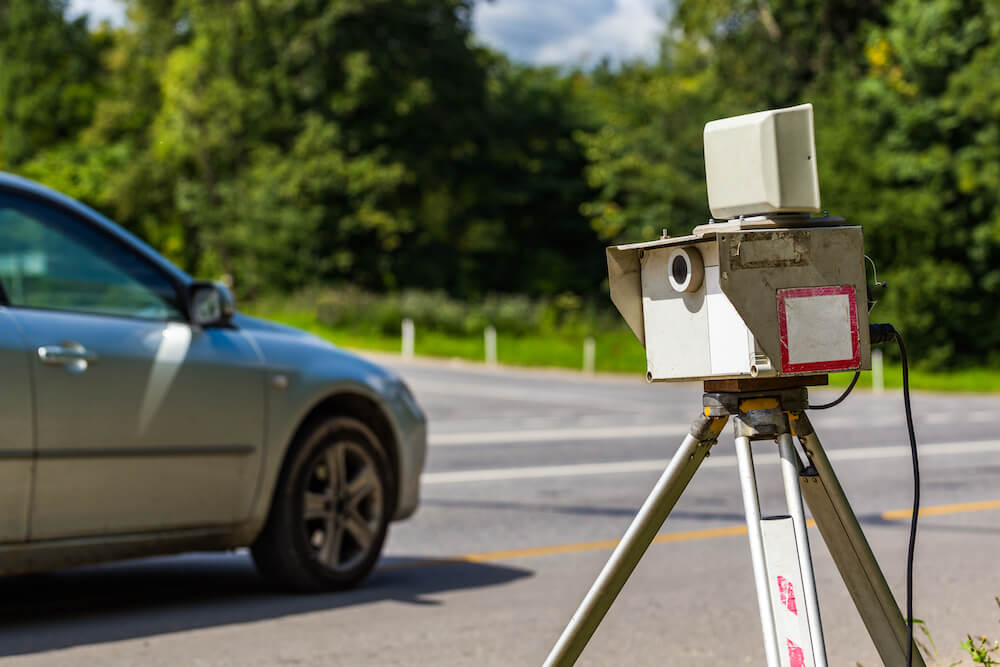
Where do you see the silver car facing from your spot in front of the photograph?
facing away from the viewer and to the right of the viewer

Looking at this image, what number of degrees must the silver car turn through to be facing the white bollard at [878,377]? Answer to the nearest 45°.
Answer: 0° — it already faces it
